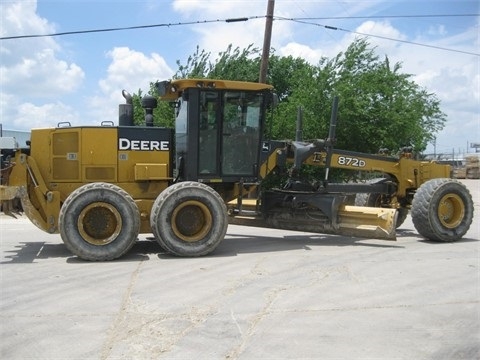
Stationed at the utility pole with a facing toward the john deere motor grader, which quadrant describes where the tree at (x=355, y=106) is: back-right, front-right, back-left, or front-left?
back-left

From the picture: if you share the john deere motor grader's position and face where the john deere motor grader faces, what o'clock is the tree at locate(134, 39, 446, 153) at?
The tree is roughly at 10 o'clock from the john deere motor grader.

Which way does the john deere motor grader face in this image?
to the viewer's right

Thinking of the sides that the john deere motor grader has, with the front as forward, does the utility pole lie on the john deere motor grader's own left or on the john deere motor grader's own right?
on the john deere motor grader's own left
